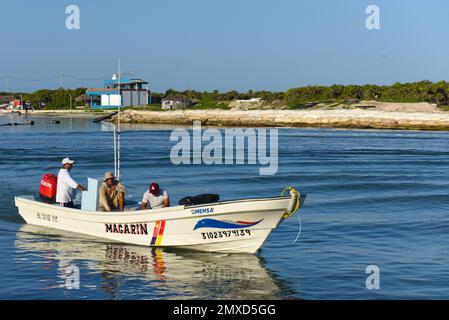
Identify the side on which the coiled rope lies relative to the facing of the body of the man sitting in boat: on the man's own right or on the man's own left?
on the man's own left

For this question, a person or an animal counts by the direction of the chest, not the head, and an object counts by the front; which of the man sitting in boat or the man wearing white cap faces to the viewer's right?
the man wearing white cap

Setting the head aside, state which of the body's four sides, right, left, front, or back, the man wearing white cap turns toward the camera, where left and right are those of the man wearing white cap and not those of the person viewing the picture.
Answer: right
